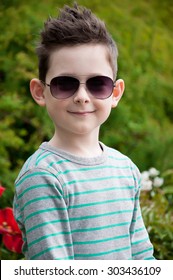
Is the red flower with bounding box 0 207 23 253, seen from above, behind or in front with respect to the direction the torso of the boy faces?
behind

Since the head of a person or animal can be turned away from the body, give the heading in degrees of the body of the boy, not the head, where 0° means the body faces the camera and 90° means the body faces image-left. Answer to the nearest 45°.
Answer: approximately 315°

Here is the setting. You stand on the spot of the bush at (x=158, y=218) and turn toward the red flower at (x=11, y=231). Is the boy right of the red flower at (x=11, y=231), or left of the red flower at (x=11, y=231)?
left

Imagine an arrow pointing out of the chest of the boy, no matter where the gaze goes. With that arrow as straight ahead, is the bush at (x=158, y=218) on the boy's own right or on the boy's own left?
on the boy's own left
